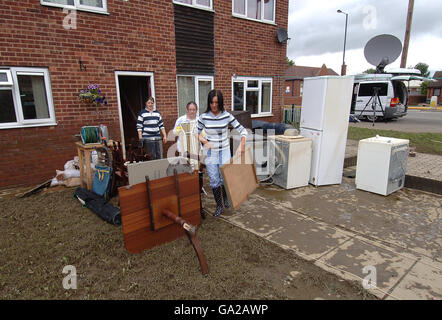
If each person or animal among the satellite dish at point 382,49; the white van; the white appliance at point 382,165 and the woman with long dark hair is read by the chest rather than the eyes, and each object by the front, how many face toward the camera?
2

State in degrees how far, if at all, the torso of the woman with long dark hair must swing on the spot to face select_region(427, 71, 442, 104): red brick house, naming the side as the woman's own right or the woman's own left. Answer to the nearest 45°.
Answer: approximately 135° to the woman's own left

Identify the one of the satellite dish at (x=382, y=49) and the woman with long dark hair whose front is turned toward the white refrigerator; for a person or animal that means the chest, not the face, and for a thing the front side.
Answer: the satellite dish

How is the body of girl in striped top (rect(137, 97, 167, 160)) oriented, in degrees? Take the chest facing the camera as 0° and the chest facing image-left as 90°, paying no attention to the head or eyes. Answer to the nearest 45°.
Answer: approximately 0°

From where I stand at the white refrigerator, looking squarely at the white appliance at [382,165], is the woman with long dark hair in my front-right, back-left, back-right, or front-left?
back-right

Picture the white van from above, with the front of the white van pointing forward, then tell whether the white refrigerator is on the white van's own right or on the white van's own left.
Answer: on the white van's own left

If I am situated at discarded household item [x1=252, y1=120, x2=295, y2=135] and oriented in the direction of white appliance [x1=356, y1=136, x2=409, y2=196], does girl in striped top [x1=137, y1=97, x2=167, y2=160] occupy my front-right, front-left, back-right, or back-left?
back-right
